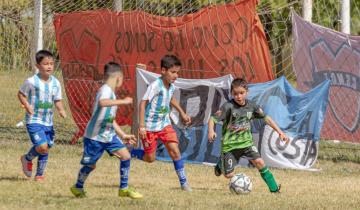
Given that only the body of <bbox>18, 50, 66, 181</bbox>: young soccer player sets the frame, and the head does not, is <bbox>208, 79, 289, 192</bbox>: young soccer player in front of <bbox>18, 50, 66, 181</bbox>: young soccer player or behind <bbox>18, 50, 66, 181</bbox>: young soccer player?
in front

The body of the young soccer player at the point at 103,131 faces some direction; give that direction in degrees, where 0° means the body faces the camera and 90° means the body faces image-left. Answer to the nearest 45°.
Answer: approximately 270°

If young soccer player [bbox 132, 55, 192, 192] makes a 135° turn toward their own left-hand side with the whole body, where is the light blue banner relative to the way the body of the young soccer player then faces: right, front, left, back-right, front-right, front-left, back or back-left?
front-right

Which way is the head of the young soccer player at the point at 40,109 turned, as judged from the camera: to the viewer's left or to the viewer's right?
to the viewer's right

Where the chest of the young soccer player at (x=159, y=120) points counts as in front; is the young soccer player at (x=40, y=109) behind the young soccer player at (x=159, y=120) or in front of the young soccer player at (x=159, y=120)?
behind

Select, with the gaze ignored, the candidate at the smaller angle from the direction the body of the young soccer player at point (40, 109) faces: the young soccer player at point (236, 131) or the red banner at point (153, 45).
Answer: the young soccer player

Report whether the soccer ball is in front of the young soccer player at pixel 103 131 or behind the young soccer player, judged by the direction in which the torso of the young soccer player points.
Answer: in front
